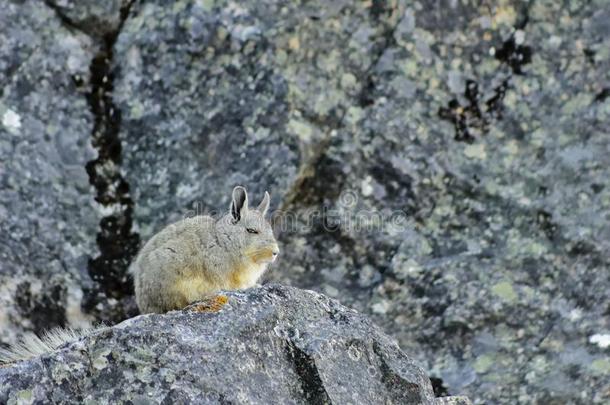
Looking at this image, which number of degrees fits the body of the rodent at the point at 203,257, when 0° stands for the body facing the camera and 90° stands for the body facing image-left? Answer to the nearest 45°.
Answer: approximately 270°

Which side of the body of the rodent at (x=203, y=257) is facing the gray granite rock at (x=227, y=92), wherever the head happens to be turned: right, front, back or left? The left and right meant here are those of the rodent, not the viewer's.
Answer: left

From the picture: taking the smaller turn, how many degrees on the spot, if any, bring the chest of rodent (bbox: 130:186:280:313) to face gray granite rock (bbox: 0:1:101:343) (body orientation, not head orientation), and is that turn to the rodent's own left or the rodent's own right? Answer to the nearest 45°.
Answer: approximately 135° to the rodent's own left

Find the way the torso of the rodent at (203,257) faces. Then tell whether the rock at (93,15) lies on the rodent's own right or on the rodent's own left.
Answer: on the rodent's own left
